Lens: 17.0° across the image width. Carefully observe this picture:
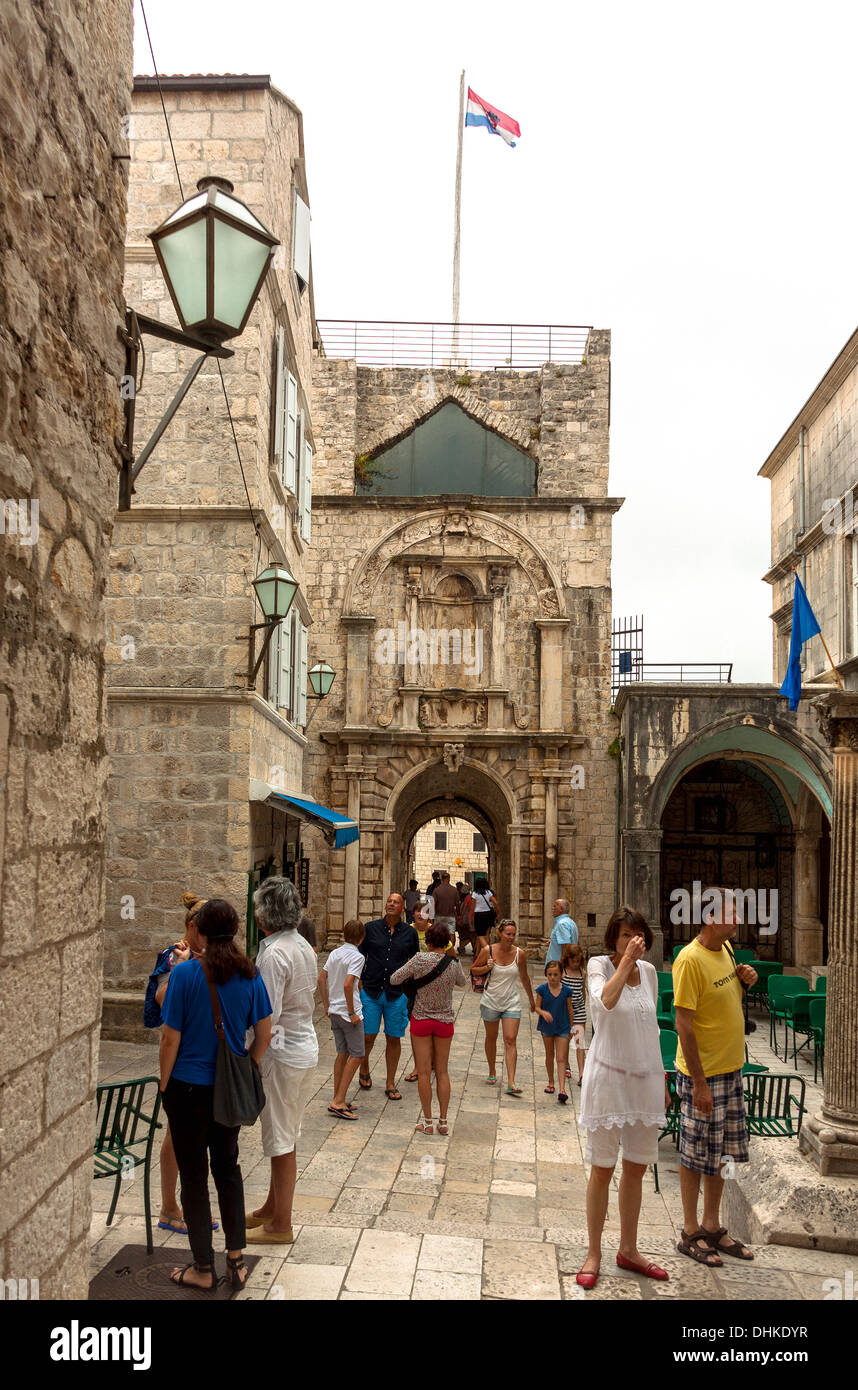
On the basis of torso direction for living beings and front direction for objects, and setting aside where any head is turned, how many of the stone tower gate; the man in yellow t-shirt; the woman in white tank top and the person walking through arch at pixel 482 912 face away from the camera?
1

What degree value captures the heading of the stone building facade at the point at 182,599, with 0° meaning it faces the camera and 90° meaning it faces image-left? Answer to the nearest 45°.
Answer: approximately 270°

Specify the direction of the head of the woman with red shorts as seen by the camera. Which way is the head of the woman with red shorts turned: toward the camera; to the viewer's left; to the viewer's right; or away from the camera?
away from the camera

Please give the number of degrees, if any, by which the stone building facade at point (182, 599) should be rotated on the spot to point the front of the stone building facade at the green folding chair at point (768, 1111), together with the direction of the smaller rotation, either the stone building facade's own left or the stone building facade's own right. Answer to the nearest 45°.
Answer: approximately 45° to the stone building facade's own right

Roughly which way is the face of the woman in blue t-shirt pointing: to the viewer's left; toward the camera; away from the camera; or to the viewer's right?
away from the camera

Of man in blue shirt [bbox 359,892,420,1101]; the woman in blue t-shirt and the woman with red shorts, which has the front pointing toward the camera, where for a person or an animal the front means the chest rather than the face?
the man in blue shirt

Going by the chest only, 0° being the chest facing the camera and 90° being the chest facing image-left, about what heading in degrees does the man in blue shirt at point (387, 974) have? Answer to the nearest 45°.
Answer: approximately 0°

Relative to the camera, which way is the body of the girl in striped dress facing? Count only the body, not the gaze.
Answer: toward the camera
